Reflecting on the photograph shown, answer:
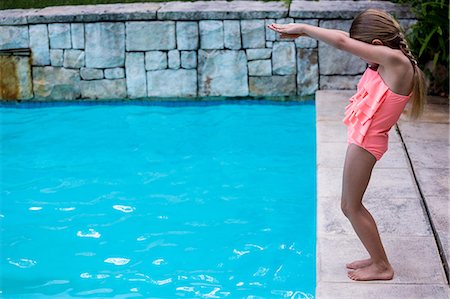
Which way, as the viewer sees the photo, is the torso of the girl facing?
to the viewer's left

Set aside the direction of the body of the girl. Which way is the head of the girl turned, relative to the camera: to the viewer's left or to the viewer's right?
to the viewer's left

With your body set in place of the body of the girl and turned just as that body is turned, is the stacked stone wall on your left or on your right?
on your right
